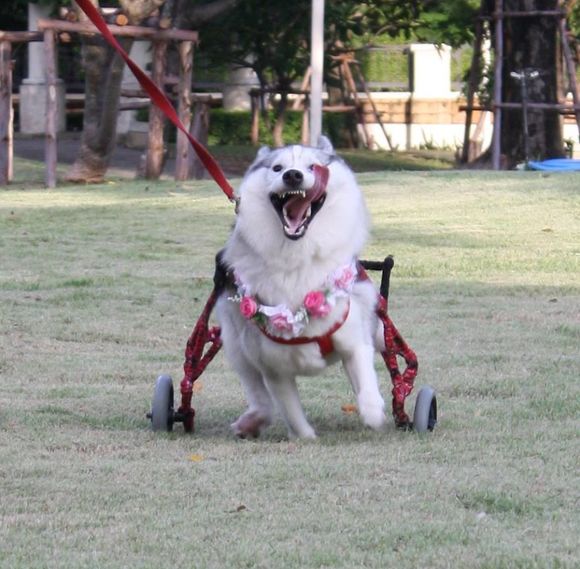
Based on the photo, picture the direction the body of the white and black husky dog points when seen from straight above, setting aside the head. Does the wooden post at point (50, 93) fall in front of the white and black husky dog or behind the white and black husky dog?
behind

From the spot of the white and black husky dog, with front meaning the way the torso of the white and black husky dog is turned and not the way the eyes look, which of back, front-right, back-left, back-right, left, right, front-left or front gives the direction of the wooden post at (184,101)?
back

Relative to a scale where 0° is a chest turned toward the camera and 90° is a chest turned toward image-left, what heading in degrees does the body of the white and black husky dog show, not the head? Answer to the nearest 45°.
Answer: approximately 0°

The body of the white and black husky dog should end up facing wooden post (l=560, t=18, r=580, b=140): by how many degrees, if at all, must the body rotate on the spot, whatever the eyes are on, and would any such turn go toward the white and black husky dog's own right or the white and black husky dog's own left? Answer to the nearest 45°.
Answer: approximately 180°

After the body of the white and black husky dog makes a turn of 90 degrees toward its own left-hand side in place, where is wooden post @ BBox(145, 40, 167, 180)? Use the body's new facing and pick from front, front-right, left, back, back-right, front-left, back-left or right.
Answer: left

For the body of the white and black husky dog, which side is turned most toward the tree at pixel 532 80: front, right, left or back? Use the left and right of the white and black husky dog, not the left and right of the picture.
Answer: back

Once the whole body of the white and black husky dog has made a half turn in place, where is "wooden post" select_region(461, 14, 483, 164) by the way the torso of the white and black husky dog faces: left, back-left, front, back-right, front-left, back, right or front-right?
front

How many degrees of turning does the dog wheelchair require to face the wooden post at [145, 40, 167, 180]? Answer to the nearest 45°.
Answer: approximately 180°

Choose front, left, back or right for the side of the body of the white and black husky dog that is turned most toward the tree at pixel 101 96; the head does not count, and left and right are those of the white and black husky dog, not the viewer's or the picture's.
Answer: back
